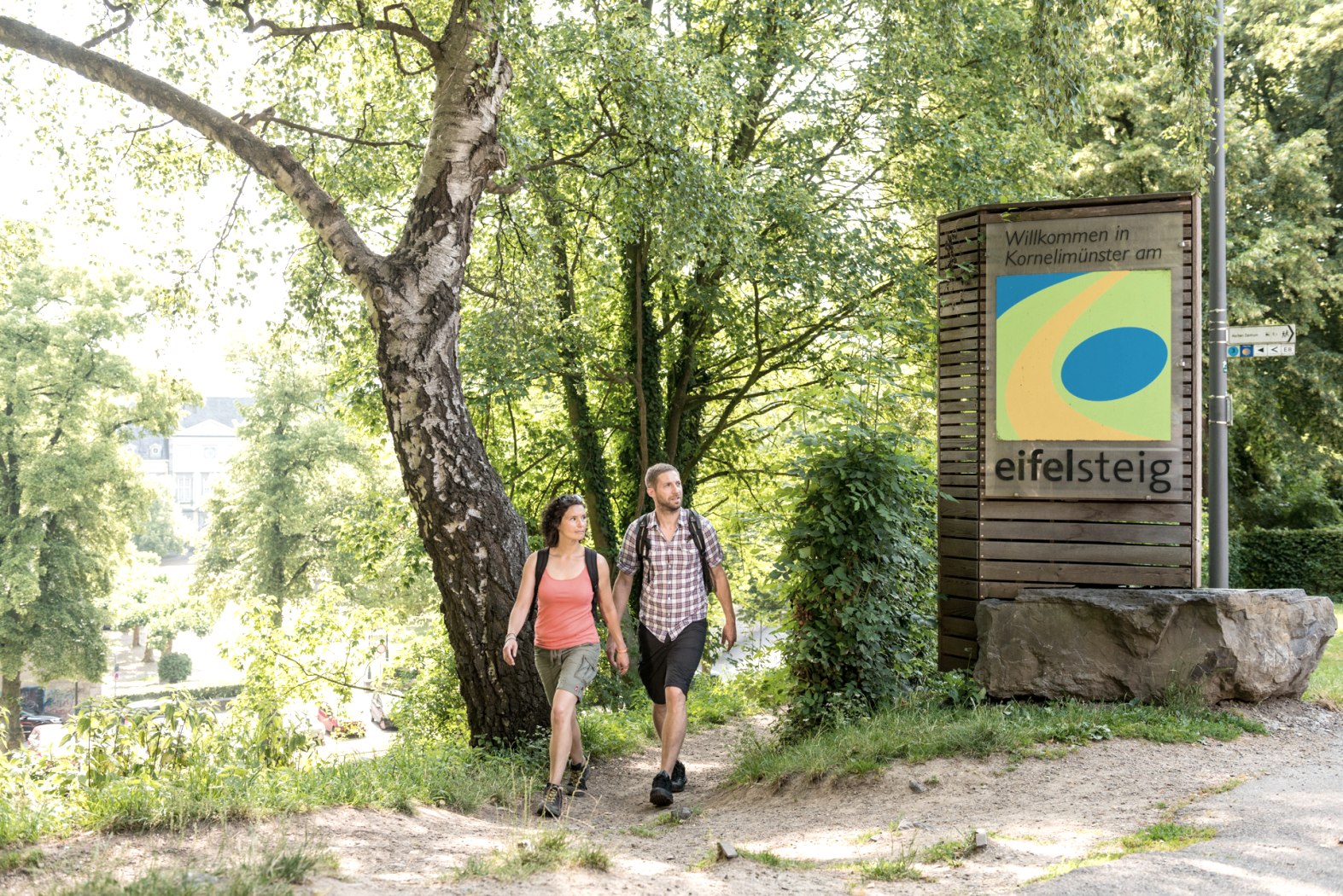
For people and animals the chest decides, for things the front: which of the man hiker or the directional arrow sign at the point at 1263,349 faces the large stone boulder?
the directional arrow sign

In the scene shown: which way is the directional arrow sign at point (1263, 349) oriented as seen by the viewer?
toward the camera

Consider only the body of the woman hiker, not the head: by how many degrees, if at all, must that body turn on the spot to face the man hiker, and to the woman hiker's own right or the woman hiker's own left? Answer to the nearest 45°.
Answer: approximately 90° to the woman hiker's own left

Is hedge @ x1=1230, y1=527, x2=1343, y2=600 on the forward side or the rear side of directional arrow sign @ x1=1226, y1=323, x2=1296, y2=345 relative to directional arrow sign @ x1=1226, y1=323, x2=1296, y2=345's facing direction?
on the rear side

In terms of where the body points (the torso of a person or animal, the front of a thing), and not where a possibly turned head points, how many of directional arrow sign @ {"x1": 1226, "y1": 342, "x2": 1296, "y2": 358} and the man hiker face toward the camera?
2

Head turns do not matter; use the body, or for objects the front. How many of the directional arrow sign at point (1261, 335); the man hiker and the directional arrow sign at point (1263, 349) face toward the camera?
3

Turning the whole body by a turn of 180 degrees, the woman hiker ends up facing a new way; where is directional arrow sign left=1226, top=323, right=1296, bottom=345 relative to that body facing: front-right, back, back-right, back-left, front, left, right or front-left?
front-right

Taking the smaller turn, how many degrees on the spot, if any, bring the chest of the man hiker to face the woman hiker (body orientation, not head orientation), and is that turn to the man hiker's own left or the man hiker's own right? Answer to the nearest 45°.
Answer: approximately 90° to the man hiker's own right

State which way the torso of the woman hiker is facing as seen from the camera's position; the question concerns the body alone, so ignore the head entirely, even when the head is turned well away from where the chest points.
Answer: toward the camera
